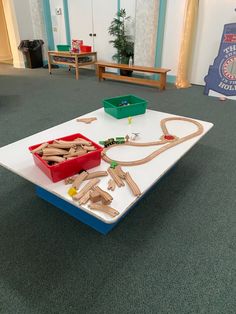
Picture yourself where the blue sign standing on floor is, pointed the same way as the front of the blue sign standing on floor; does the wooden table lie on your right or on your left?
on your right

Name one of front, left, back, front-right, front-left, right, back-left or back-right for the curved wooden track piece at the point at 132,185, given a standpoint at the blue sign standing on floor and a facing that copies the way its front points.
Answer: front

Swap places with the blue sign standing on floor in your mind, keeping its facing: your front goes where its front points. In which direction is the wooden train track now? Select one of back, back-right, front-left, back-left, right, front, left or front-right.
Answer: front

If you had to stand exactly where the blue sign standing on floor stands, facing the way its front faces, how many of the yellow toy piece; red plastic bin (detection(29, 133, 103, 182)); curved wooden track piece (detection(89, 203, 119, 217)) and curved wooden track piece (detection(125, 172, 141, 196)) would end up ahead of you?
4

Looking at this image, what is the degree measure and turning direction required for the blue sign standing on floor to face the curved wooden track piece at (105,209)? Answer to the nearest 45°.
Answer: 0° — it already faces it

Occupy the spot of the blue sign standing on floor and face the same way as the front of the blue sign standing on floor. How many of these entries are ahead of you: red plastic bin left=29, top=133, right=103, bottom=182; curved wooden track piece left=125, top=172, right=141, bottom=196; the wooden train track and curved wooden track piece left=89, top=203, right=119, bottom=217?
4

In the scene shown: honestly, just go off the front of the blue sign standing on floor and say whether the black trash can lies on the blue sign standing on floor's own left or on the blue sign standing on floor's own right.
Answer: on the blue sign standing on floor's own right

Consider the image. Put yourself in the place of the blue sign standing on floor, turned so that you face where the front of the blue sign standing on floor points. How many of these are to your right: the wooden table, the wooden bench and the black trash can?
3

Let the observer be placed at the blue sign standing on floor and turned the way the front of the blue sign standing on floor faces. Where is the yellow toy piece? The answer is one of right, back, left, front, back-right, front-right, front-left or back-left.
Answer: front

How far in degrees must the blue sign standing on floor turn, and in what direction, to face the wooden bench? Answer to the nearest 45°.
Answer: approximately 90° to its right

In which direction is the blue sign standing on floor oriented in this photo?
toward the camera

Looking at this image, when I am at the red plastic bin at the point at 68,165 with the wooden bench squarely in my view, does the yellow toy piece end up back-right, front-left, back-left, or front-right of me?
back-right

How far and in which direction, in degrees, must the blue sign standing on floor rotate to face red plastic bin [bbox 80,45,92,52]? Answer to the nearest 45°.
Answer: approximately 90° to its right

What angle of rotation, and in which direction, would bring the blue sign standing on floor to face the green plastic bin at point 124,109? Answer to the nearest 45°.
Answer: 0° — it already faces it
